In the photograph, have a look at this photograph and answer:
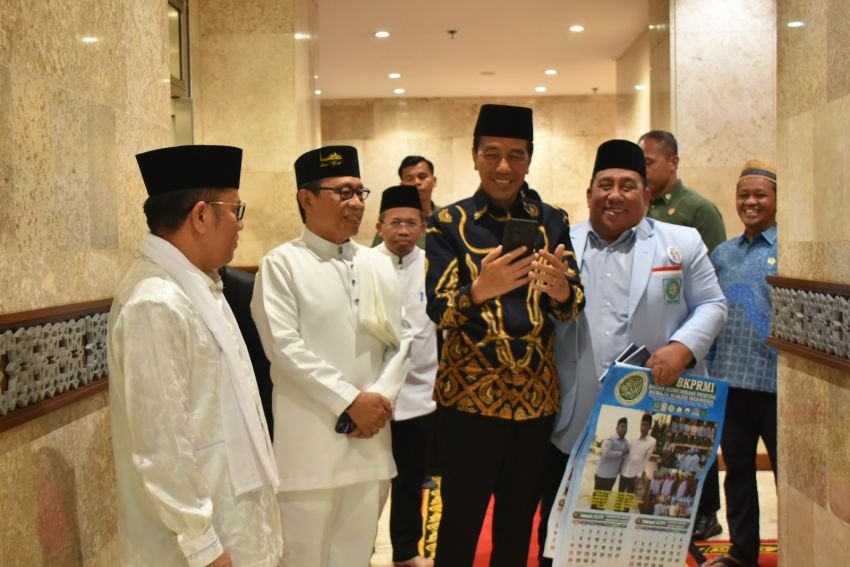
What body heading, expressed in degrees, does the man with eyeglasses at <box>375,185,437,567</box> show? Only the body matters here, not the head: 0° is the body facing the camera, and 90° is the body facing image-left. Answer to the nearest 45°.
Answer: approximately 0°

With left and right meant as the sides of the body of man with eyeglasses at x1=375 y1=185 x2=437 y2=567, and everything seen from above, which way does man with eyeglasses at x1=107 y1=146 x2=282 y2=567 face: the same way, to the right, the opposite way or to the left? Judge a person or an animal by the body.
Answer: to the left

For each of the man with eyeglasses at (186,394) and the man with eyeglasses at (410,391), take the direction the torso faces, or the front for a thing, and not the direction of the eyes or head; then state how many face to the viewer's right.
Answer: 1

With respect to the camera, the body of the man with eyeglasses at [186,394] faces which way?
to the viewer's right

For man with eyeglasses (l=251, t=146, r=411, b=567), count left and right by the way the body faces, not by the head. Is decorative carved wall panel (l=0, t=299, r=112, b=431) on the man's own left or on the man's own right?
on the man's own right

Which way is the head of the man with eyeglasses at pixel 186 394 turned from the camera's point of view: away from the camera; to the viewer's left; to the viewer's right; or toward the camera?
to the viewer's right

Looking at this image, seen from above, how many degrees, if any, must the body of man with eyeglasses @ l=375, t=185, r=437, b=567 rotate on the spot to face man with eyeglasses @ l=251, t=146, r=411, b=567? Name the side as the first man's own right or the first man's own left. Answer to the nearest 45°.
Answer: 0° — they already face them

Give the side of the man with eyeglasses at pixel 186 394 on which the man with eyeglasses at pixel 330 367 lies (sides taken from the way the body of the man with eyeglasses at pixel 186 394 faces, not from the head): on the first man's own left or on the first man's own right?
on the first man's own left

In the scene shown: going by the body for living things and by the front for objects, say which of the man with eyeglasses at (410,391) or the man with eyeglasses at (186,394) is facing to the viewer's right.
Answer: the man with eyeglasses at (186,394)
